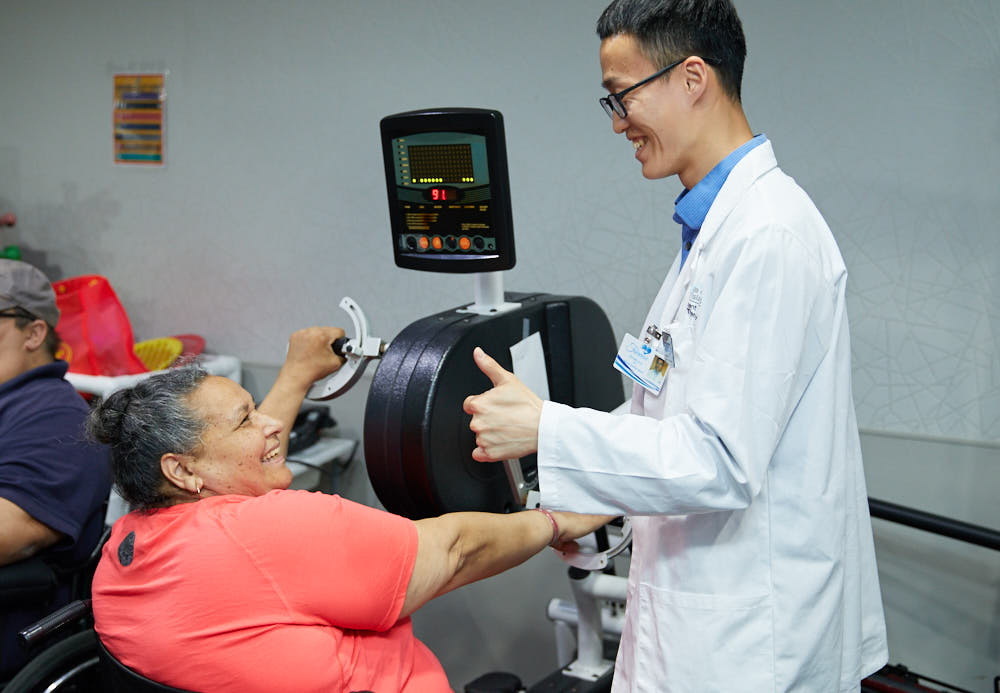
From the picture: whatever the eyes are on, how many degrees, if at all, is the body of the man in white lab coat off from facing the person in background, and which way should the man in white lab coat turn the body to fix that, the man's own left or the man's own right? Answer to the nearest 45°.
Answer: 0° — they already face them

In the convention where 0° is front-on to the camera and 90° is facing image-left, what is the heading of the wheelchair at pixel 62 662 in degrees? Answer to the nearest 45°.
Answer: approximately 225°

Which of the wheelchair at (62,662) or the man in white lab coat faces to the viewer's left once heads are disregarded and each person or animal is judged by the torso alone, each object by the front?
the man in white lab coat

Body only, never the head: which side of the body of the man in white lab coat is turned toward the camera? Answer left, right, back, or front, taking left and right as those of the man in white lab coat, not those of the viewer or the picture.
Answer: left

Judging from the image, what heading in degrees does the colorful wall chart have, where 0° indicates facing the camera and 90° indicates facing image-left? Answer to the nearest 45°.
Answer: approximately 0°
